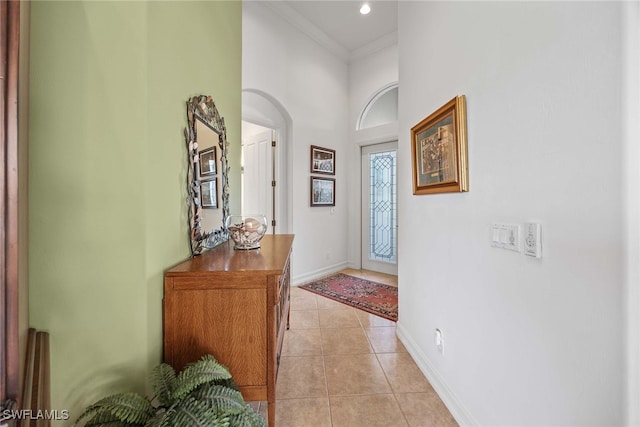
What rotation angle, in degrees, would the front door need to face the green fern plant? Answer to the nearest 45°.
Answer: approximately 45° to its left

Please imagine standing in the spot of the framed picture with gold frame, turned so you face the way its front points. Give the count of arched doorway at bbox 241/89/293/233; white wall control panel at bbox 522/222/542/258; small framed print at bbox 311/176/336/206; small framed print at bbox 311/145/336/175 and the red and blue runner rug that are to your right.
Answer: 4

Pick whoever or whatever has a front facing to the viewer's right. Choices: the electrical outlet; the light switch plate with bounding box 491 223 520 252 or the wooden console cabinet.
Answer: the wooden console cabinet

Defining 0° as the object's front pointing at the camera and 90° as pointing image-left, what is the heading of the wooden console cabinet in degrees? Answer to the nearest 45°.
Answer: approximately 270°

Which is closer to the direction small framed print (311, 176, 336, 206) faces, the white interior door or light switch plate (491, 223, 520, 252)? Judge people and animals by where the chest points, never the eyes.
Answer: the light switch plate

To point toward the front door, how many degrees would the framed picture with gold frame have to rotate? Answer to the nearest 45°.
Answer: approximately 135° to its right

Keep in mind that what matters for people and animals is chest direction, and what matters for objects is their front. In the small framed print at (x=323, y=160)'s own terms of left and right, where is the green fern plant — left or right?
on its right

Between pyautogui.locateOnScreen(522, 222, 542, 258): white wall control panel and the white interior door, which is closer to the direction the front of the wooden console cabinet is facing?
the white wall control panel

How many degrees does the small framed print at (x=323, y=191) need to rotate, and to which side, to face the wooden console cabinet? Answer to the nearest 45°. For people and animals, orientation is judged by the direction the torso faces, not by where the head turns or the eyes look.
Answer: approximately 45° to its right

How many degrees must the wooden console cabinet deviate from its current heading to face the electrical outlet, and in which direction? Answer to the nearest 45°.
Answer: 0° — it already faces it

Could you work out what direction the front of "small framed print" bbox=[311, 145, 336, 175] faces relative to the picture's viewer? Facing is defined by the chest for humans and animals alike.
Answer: facing the viewer and to the right of the viewer
